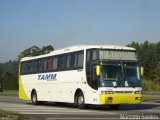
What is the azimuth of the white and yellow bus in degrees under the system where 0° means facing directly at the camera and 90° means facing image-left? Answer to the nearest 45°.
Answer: approximately 315°
